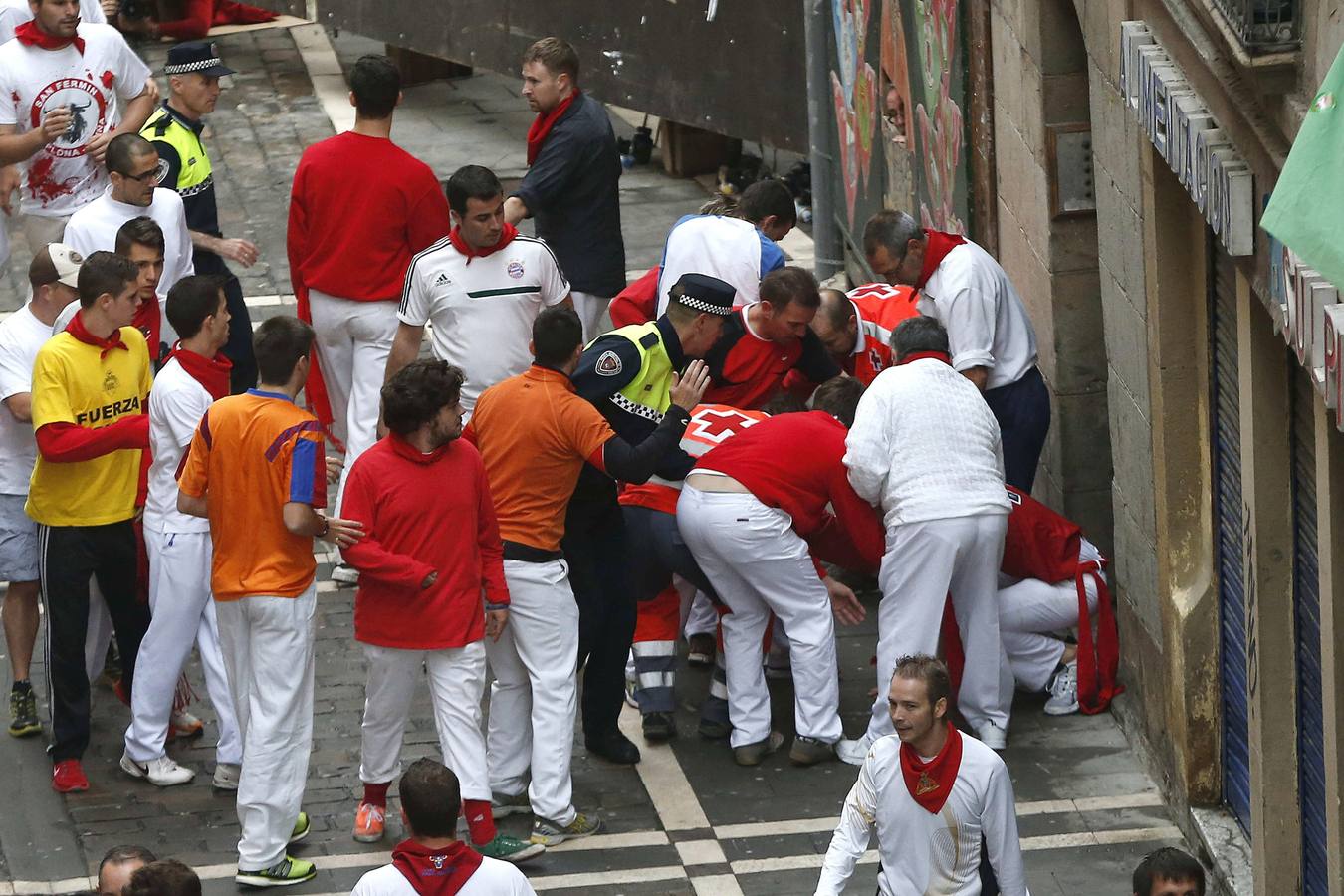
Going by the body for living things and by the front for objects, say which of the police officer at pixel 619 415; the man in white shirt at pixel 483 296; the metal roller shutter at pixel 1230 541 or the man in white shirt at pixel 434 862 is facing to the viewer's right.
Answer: the police officer

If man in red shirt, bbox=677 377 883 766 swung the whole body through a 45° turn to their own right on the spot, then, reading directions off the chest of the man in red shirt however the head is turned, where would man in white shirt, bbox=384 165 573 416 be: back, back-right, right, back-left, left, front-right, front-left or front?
back-left

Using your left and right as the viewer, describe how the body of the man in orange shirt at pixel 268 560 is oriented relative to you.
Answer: facing away from the viewer and to the right of the viewer

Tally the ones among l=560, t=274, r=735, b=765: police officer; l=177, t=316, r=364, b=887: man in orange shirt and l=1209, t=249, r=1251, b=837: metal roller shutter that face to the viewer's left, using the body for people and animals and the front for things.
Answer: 1

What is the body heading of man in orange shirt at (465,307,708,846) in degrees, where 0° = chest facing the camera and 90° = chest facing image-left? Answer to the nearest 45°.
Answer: approximately 225°

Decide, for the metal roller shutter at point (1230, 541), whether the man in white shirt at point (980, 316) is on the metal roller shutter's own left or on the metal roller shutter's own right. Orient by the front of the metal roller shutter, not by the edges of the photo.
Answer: on the metal roller shutter's own right

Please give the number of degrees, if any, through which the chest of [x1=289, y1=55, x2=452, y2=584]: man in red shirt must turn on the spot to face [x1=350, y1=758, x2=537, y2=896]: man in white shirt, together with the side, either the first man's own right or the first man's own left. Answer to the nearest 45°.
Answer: approximately 180°

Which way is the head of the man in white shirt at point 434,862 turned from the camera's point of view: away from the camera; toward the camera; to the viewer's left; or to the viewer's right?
away from the camera

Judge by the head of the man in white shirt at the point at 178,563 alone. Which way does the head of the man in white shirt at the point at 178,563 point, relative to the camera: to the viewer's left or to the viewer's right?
to the viewer's right

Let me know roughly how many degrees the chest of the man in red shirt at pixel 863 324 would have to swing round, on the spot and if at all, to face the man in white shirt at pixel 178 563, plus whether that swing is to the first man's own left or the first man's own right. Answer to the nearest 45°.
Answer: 0° — they already face them

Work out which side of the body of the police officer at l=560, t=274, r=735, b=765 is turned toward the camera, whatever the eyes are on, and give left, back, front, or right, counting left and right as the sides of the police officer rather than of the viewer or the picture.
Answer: right

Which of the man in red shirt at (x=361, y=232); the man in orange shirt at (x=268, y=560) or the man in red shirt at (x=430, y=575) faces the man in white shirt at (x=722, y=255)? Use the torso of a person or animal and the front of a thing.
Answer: the man in orange shirt

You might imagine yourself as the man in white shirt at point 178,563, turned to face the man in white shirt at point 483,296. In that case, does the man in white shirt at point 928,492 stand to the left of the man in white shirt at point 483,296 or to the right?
right

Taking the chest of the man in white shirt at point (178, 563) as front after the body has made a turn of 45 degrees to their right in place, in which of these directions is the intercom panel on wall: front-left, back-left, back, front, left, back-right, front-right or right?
front-left

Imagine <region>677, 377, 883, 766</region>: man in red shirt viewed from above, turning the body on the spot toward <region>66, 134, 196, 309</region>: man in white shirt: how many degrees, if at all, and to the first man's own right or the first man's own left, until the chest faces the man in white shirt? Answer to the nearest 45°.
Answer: approximately 90° to the first man's own left

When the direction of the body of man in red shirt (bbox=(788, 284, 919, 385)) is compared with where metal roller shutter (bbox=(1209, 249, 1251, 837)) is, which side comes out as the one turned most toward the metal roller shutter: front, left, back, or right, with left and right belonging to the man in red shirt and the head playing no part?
left

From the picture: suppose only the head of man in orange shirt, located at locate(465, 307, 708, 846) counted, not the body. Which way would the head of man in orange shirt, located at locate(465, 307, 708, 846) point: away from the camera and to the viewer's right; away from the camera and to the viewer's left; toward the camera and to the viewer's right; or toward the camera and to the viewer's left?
away from the camera and to the viewer's right
